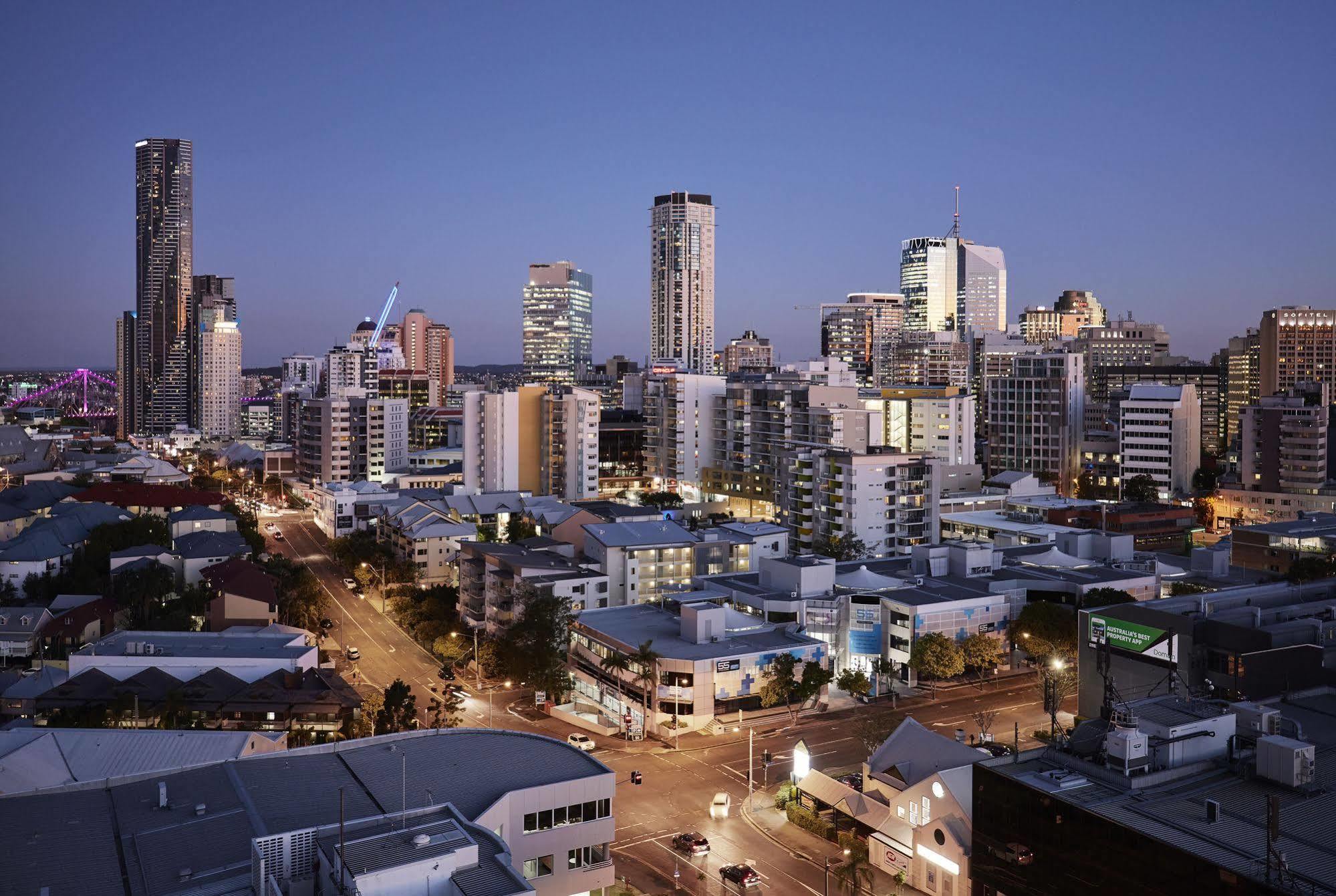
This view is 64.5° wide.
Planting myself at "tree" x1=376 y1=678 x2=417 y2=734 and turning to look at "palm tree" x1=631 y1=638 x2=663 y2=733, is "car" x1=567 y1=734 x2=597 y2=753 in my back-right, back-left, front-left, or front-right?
front-right

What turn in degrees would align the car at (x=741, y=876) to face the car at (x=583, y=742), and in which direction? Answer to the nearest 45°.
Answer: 0° — it already faces it

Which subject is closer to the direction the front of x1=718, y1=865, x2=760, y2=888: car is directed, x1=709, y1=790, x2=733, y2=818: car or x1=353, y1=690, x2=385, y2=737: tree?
the tree

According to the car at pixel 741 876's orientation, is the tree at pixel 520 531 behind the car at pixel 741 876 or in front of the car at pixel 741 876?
in front

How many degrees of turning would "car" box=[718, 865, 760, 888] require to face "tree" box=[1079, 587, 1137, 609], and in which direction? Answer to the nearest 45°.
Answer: approximately 90° to its right

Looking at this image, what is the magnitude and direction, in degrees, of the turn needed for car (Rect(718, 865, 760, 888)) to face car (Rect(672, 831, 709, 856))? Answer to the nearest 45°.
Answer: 0° — it already faces it

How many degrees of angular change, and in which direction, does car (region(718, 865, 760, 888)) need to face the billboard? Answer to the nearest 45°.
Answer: approximately 90° to its right

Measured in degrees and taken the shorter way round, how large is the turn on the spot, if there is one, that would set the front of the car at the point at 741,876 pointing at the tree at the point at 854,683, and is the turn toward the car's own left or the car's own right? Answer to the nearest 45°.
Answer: approximately 45° to the car's own right

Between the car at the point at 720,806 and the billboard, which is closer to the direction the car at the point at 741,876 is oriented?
the car

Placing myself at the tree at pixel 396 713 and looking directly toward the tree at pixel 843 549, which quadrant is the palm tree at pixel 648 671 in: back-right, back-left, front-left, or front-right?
front-right

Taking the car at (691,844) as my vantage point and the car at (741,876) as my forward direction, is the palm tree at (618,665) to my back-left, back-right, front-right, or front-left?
back-left

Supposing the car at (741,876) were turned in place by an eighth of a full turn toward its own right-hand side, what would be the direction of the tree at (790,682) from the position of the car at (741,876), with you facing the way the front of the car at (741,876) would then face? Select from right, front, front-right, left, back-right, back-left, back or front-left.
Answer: front

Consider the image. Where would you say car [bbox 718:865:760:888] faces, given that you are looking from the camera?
facing away from the viewer and to the left of the viewer

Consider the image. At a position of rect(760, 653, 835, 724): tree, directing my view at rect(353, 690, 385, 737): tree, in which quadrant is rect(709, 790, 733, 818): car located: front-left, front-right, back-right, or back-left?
front-left
